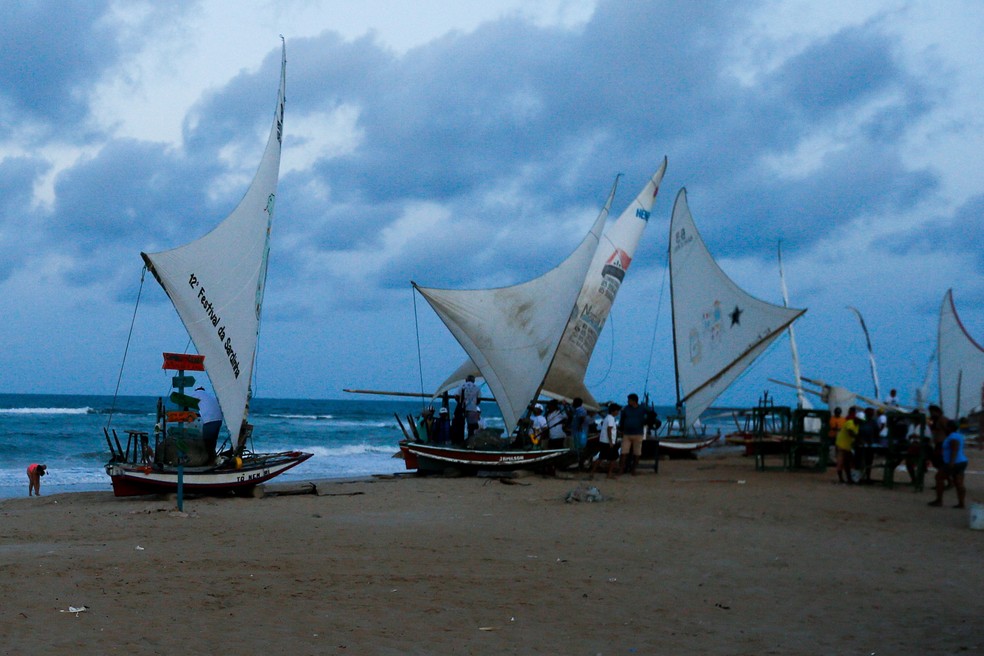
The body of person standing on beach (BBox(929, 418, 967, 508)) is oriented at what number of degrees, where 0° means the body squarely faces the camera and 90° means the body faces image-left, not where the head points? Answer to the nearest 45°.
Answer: approximately 90°

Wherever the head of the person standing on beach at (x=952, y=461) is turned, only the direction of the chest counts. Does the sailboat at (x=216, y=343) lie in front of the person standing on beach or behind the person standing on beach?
in front

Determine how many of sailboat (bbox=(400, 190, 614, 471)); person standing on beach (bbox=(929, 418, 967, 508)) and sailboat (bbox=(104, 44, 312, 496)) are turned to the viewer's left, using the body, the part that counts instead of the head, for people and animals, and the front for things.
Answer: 1

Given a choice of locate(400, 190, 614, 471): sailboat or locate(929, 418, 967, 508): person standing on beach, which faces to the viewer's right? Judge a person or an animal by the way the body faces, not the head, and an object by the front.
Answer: the sailboat

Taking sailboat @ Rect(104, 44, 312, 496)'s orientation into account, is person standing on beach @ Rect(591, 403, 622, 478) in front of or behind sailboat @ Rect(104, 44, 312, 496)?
in front

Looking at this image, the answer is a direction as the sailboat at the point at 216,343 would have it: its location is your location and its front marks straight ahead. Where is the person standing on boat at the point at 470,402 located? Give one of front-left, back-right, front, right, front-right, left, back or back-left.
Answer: front-left

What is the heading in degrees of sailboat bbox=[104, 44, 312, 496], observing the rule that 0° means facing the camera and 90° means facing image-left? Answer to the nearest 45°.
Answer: approximately 270°

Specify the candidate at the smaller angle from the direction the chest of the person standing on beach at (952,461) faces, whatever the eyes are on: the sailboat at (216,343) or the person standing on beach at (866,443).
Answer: the sailboat

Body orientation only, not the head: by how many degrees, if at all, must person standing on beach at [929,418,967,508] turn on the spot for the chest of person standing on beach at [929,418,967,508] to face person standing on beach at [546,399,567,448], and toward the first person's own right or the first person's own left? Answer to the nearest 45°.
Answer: approximately 45° to the first person's own right

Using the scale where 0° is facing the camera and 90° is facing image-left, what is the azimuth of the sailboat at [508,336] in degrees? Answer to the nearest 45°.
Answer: approximately 270°
